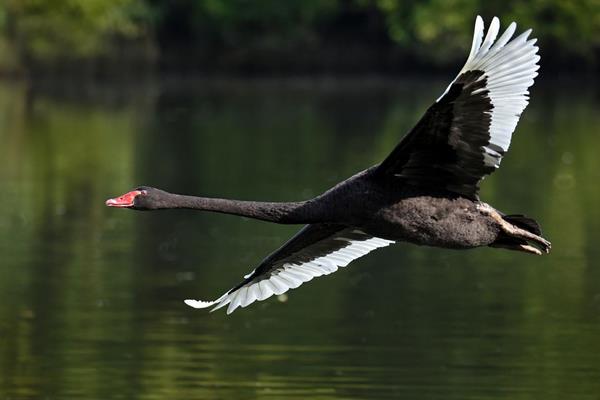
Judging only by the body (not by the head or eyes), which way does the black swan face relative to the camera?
to the viewer's left
